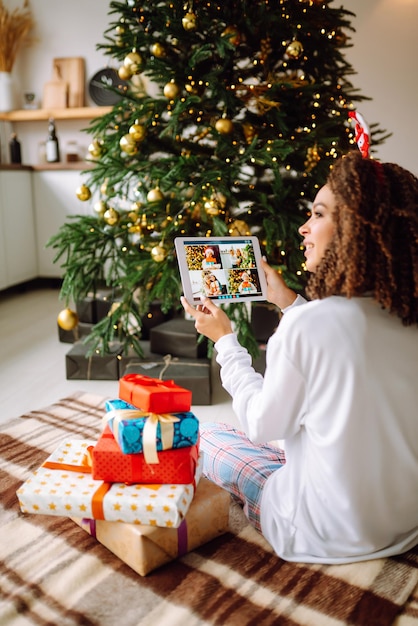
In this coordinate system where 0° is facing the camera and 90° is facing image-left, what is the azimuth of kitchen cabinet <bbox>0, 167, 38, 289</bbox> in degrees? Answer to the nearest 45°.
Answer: approximately 315°

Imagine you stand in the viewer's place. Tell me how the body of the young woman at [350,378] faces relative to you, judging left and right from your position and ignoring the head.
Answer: facing away from the viewer and to the left of the viewer

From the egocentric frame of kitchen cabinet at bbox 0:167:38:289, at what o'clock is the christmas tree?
The christmas tree is roughly at 1 o'clock from the kitchen cabinet.

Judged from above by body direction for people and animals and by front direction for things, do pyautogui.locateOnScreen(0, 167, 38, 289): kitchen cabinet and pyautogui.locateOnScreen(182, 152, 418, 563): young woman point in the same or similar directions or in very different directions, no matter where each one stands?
very different directions

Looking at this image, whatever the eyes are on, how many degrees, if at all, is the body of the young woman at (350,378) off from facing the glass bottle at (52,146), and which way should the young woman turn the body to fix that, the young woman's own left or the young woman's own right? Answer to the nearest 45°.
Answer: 0° — they already face it

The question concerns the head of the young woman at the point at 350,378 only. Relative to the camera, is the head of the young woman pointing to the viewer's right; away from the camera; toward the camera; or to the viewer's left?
to the viewer's left

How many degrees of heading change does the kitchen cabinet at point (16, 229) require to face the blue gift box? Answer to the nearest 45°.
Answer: approximately 45° to its right

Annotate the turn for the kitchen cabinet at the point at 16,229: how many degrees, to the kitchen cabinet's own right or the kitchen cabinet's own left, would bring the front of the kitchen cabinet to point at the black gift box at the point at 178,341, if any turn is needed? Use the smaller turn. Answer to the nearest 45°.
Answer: approximately 45° to the kitchen cabinet's own right

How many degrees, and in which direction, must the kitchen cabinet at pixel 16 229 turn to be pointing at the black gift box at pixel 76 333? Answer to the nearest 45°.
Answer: approximately 45° to its right
